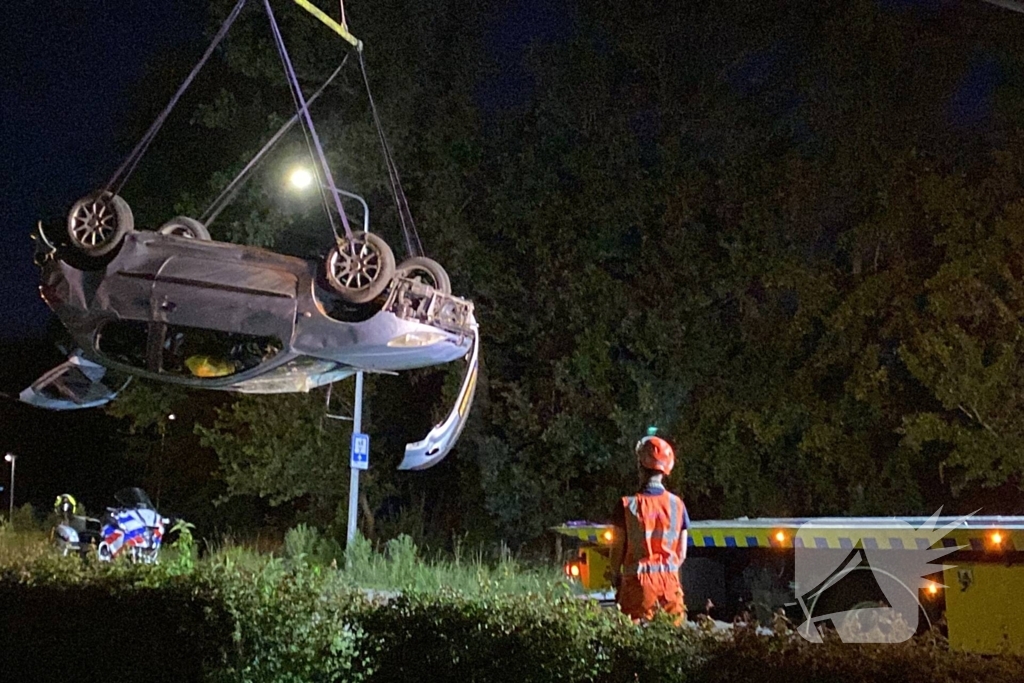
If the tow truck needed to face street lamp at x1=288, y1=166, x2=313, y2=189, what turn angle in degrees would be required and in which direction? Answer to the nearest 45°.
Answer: approximately 135° to its left

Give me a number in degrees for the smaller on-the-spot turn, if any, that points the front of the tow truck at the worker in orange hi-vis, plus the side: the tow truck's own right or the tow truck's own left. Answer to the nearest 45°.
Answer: approximately 135° to the tow truck's own right

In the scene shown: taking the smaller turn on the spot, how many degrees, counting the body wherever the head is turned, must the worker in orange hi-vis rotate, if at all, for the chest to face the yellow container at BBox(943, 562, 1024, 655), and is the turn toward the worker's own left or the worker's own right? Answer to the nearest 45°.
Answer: approximately 45° to the worker's own right

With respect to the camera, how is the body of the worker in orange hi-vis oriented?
away from the camera

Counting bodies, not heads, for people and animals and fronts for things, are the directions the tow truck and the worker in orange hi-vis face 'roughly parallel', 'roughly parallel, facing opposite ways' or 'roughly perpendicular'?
roughly perpendicular

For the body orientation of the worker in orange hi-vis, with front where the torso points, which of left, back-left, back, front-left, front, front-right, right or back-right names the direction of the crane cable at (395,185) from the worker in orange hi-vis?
front-left

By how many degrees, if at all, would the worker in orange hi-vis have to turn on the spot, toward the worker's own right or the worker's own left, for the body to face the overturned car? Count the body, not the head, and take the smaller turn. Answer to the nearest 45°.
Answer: approximately 90° to the worker's own left

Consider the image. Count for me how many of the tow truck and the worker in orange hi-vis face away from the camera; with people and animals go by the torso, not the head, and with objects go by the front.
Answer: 1

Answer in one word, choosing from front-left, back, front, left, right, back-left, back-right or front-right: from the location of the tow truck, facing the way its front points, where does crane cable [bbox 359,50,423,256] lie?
back

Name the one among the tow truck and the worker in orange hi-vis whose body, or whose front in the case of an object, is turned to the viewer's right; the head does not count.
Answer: the tow truck

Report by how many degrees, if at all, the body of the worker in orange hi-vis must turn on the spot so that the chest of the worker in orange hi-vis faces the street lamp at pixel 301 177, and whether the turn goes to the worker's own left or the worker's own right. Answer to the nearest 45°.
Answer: approximately 45° to the worker's own left

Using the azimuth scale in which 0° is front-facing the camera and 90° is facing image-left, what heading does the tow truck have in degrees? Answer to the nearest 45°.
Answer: approximately 270°
